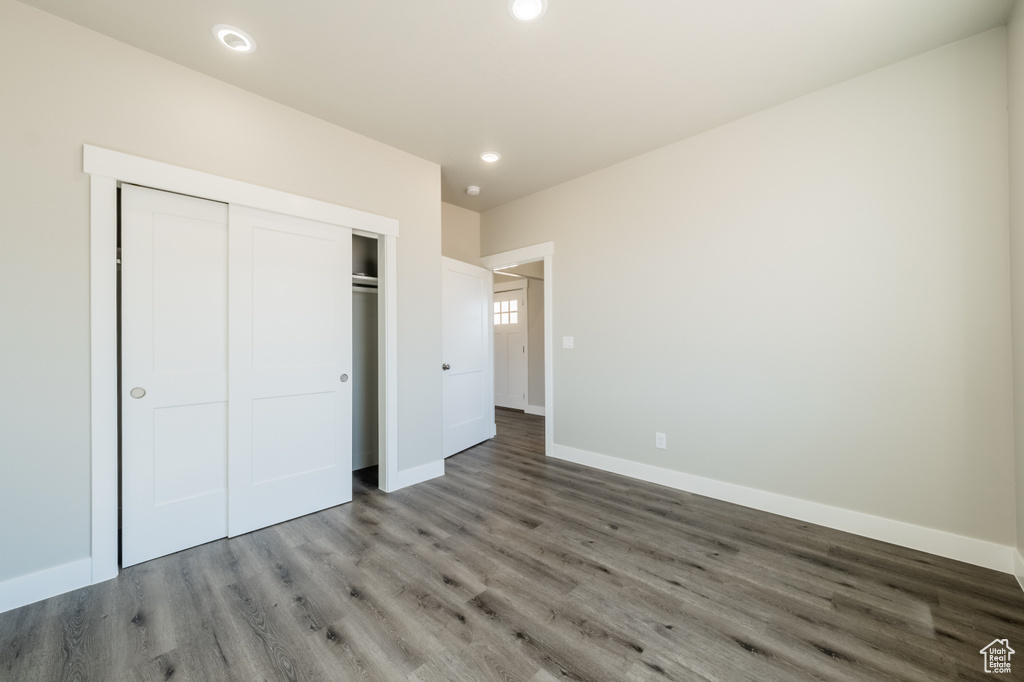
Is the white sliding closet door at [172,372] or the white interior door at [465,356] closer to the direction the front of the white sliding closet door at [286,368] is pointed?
the white interior door

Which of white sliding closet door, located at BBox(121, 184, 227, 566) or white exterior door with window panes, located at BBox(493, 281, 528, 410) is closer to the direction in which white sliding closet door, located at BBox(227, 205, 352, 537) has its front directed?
the white exterior door with window panes

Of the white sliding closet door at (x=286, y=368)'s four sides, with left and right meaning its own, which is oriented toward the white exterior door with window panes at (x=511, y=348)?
left

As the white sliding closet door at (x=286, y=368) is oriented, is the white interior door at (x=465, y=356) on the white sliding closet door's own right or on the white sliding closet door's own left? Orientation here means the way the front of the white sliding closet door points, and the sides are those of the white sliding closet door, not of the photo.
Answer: on the white sliding closet door's own left

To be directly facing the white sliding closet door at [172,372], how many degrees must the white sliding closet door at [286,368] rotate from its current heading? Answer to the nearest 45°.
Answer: approximately 135° to its right

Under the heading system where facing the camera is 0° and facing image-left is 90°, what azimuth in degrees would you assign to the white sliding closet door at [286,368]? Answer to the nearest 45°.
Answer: approximately 315°
